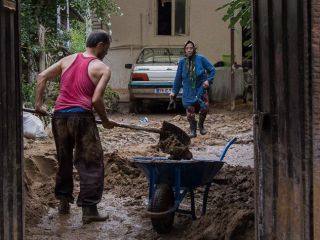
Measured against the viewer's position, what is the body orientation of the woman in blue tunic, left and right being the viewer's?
facing the viewer

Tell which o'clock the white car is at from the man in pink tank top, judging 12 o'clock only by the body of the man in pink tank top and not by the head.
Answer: The white car is roughly at 11 o'clock from the man in pink tank top.

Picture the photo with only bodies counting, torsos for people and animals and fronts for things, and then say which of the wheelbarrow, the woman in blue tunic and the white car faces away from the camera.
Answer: the white car

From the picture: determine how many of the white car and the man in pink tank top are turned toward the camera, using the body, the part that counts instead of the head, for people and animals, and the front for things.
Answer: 0

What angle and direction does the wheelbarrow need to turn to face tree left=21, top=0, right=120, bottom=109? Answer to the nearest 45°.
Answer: approximately 135° to its right

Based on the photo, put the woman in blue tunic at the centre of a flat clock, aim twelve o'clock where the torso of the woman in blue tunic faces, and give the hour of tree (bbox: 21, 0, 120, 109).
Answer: The tree is roughly at 4 o'clock from the woman in blue tunic.

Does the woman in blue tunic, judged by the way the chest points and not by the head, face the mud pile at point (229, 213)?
yes

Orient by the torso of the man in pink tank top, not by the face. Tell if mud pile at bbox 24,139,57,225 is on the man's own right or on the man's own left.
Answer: on the man's own left

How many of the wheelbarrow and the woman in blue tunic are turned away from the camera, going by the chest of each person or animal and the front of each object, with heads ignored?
0

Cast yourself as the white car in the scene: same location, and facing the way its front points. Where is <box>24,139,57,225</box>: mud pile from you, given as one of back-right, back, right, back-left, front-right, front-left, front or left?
back

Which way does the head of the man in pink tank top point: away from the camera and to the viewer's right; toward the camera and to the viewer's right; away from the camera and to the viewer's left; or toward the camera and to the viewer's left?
away from the camera and to the viewer's right

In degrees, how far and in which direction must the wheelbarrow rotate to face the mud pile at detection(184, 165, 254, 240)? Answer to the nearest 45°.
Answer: approximately 135° to its left

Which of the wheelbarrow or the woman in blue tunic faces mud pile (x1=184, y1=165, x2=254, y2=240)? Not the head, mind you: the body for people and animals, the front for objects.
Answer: the woman in blue tunic

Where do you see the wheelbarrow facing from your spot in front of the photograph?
facing the viewer and to the left of the viewer

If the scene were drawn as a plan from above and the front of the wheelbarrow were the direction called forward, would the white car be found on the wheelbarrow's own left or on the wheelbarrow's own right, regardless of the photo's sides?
on the wheelbarrow's own right
